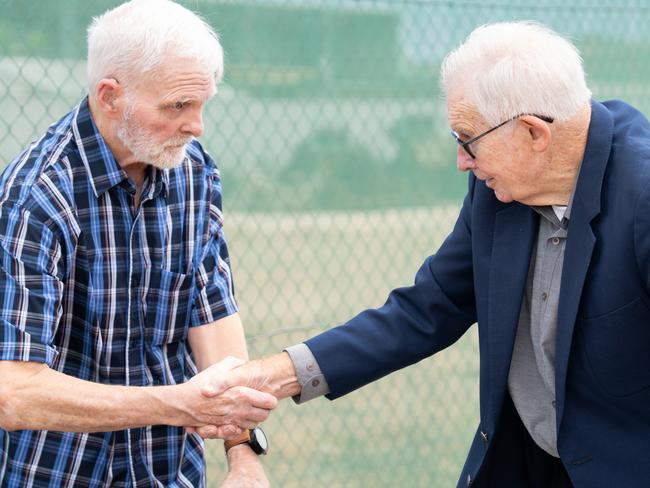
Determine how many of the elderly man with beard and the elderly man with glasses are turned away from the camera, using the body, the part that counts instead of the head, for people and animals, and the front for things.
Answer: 0

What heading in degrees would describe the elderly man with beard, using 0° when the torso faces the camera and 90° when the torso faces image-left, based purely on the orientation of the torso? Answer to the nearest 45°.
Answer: approximately 315°

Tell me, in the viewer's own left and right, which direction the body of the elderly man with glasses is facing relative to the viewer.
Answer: facing the viewer and to the left of the viewer

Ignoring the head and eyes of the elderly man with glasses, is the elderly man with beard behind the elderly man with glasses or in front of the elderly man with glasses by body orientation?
in front

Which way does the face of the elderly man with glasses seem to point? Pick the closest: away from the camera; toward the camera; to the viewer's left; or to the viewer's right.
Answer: to the viewer's left

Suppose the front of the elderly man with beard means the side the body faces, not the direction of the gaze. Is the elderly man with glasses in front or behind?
in front
